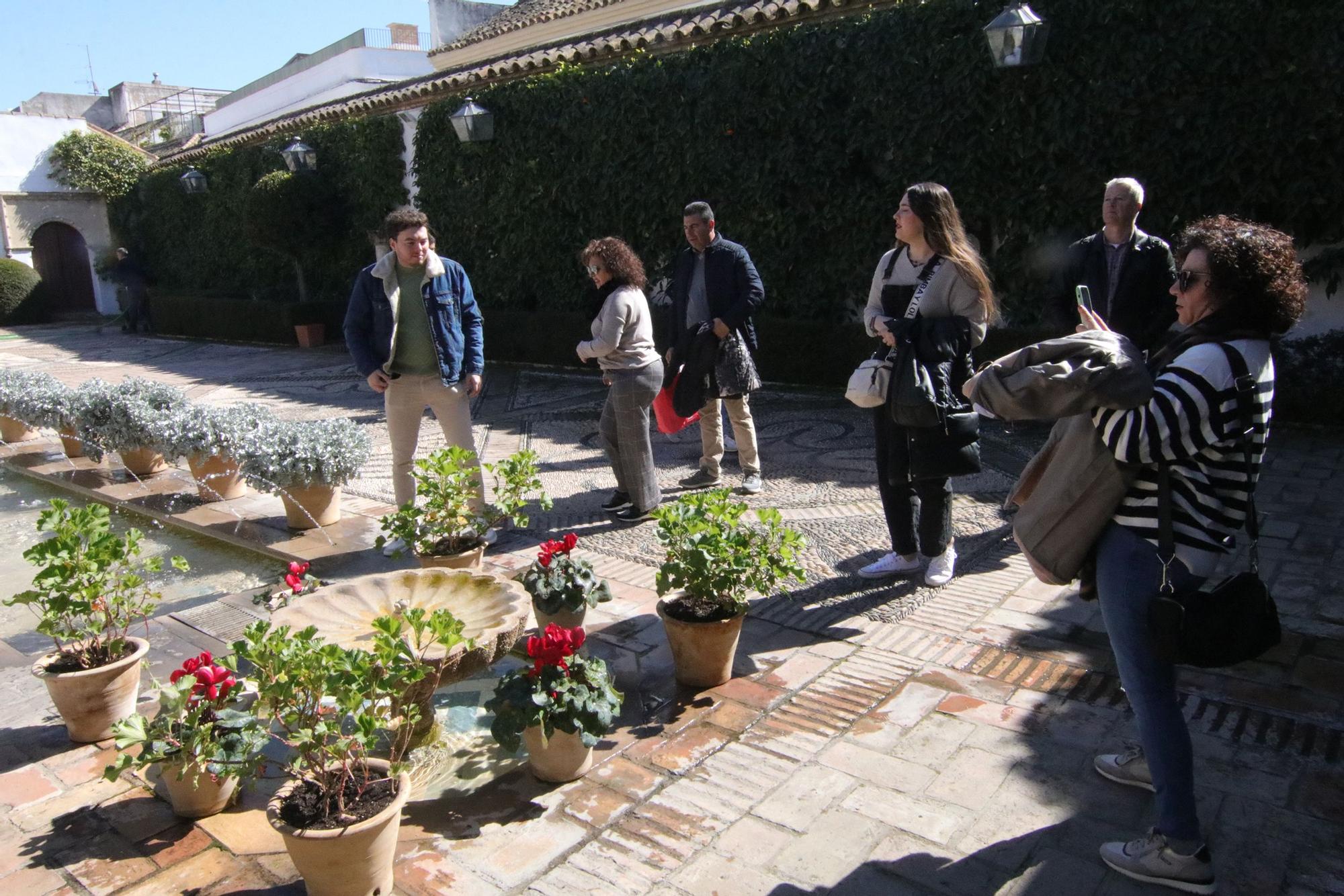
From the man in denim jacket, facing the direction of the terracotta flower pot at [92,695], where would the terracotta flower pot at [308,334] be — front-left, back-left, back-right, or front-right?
back-right

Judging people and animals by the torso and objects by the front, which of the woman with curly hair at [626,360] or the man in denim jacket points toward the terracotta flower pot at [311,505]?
the woman with curly hair

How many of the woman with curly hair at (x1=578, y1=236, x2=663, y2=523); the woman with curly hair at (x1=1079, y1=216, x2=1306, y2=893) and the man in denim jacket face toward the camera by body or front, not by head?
1

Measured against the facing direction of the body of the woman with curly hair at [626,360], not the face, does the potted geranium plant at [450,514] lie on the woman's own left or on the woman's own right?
on the woman's own left

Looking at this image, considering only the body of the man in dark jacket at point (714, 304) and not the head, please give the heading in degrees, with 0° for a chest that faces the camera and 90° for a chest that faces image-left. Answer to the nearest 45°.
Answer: approximately 45°

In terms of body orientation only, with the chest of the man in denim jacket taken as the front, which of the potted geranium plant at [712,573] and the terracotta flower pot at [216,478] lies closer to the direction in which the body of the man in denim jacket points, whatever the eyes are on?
the potted geranium plant

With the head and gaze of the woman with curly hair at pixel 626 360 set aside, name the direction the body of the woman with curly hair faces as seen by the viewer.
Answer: to the viewer's left

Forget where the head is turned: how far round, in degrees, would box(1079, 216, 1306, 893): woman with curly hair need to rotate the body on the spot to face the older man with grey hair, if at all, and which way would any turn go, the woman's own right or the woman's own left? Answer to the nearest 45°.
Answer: approximately 90° to the woman's own right

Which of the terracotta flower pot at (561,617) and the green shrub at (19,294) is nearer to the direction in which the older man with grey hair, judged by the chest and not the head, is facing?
the terracotta flower pot

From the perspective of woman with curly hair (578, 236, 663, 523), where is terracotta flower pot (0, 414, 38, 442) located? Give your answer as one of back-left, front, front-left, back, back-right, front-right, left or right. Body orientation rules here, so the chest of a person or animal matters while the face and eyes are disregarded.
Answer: front-right

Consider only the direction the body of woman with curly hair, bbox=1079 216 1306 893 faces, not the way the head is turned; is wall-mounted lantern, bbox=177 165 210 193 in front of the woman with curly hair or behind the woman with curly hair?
in front

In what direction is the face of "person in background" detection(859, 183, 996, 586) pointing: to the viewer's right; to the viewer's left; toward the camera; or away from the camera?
to the viewer's left
